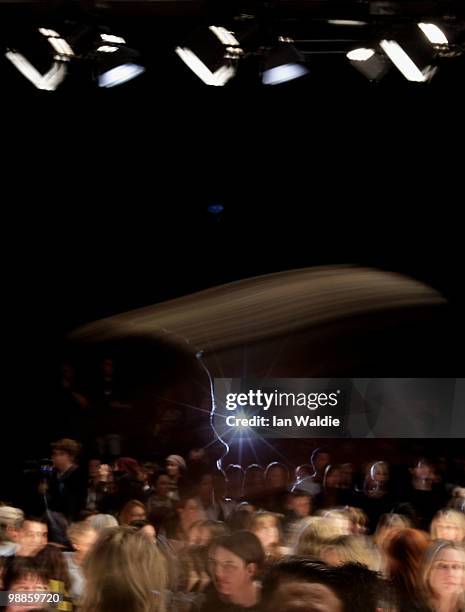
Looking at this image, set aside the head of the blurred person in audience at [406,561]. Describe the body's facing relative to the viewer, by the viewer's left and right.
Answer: facing away from the viewer

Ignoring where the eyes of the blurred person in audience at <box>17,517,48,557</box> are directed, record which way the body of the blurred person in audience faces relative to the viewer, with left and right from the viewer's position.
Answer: facing the viewer and to the left of the viewer

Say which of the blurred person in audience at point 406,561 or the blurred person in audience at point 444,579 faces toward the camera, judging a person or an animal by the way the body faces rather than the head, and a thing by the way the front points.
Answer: the blurred person in audience at point 444,579

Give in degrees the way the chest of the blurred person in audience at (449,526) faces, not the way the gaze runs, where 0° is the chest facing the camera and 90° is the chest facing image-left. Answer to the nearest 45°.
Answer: approximately 0°

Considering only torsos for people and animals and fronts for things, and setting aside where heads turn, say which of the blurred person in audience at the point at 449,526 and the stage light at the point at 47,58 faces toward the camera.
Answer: the blurred person in audience

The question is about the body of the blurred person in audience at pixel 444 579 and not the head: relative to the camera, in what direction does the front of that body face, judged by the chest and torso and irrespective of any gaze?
toward the camera

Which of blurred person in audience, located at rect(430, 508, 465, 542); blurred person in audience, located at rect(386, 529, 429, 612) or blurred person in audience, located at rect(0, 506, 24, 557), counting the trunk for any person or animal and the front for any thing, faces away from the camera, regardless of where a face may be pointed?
blurred person in audience, located at rect(386, 529, 429, 612)

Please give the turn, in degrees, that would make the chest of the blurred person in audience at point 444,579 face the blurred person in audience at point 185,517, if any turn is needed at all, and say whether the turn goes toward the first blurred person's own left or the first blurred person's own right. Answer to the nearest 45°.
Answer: approximately 135° to the first blurred person's own right

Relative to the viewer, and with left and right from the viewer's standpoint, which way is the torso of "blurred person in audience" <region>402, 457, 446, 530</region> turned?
facing the viewer

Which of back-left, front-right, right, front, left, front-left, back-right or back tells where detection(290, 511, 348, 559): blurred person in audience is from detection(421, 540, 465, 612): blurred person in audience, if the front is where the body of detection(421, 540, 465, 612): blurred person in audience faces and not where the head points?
back-right
